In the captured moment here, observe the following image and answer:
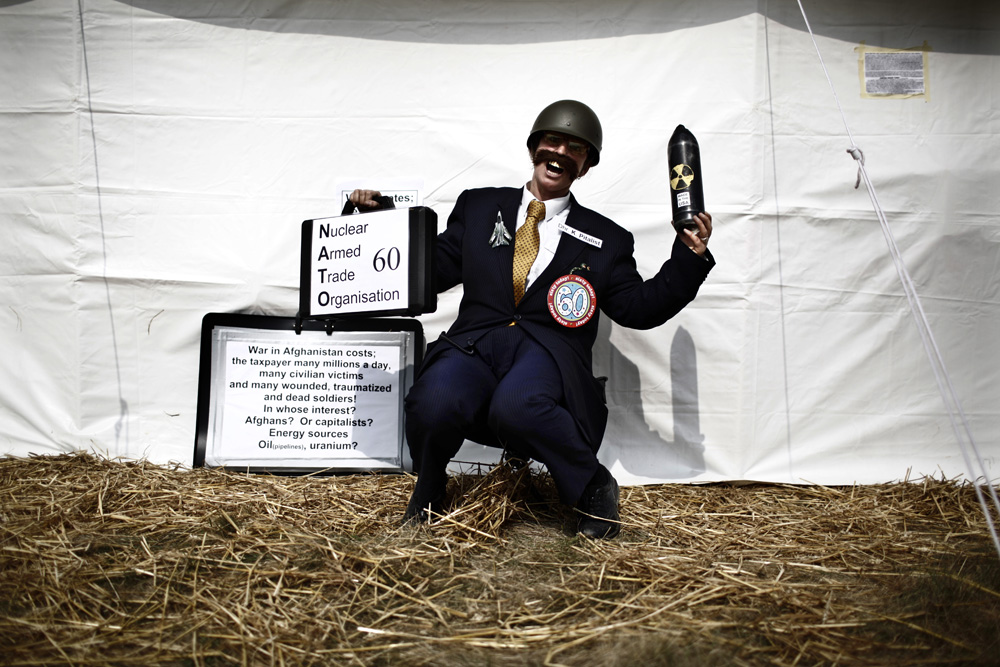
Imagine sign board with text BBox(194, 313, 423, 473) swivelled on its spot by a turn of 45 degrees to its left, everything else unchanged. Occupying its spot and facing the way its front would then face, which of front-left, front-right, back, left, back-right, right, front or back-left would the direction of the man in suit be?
front

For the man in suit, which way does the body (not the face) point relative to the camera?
toward the camera

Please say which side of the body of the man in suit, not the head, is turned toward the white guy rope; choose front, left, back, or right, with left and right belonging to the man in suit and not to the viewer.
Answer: left
